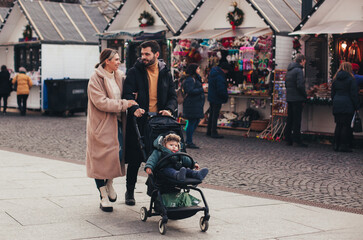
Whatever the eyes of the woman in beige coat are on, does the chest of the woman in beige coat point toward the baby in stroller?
yes

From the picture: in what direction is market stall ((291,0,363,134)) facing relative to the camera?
toward the camera

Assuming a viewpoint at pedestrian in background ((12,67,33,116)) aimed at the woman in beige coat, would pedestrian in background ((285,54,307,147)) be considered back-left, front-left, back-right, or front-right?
front-left

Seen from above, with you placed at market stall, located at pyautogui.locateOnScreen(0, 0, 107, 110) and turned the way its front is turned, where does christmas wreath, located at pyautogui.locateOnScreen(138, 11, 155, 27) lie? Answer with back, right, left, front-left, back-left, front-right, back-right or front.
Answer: left

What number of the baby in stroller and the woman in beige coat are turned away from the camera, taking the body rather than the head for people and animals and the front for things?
0

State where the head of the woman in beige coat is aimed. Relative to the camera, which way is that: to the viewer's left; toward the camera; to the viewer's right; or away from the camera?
to the viewer's right

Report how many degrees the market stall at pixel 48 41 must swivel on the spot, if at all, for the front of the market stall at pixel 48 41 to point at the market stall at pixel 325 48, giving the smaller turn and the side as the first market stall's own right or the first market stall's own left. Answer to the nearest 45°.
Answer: approximately 90° to the first market stall's own left

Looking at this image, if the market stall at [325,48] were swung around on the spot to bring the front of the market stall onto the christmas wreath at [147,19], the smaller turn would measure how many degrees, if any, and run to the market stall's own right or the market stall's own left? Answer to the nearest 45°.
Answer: approximately 135° to the market stall's own right

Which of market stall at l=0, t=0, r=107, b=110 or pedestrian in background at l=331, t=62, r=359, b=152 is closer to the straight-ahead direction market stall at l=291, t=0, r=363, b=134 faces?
the pedestrian in background

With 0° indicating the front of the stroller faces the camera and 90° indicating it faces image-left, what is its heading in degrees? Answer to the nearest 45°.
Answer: approximately 315°

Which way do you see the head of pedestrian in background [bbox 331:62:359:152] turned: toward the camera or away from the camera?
away from the camera

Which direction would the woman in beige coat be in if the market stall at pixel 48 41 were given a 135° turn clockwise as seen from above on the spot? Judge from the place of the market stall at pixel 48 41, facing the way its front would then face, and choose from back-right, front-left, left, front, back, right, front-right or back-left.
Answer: back
